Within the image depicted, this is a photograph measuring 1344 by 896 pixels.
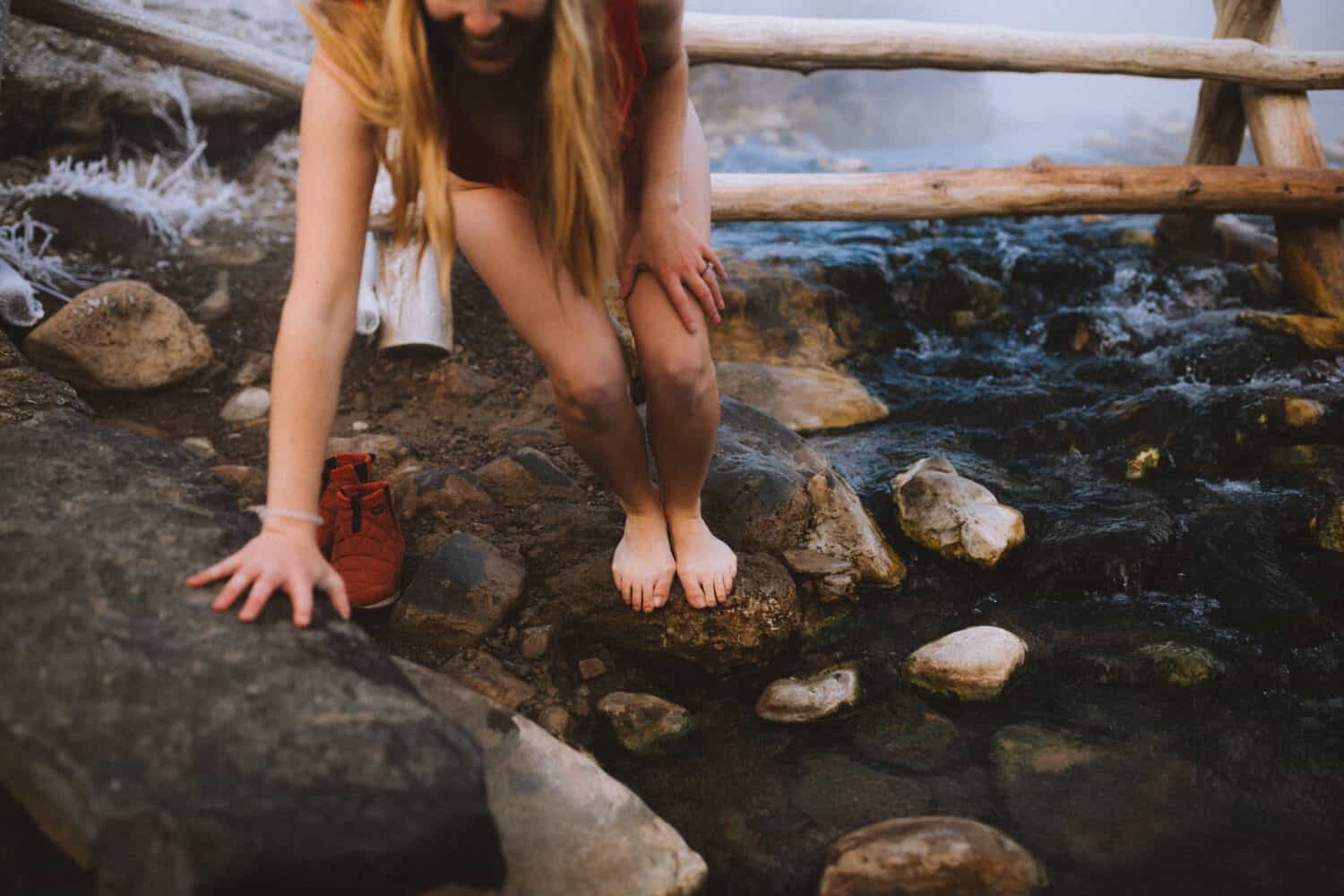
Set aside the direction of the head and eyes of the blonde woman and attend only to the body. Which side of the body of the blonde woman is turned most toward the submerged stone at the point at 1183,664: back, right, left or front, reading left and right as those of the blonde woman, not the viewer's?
left

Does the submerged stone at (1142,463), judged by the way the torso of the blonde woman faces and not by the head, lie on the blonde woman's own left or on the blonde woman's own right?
on the blonde woman's own left
